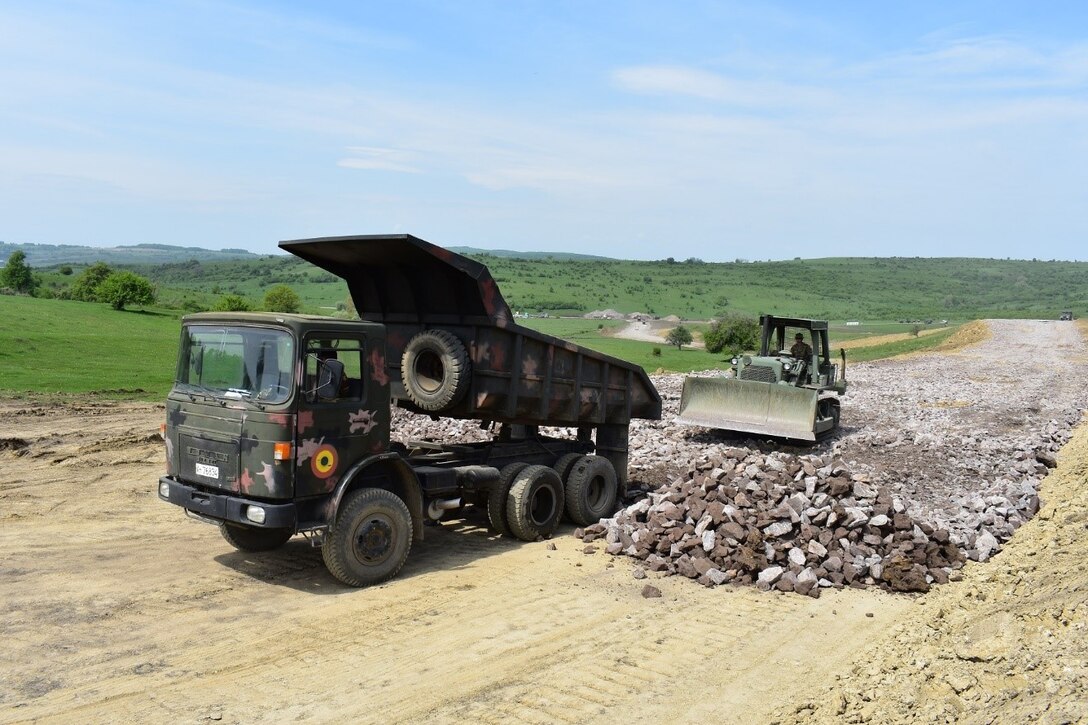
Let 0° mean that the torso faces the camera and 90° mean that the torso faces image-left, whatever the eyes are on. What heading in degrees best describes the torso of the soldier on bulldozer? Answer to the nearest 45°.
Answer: approximately 45°

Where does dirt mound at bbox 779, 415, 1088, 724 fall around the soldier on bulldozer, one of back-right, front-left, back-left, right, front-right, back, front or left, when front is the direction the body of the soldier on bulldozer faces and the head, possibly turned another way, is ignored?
front-left

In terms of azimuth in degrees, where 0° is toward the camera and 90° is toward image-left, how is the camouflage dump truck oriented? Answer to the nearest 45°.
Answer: approximately 45°

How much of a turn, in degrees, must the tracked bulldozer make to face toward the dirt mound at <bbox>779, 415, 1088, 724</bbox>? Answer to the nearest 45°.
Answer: approximately 45° to its left

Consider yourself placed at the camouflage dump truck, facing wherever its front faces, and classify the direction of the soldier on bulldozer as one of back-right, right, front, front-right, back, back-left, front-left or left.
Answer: back

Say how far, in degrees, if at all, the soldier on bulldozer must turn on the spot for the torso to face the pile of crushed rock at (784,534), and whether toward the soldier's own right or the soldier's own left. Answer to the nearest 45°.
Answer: approximately 45° to the soldier's own left
